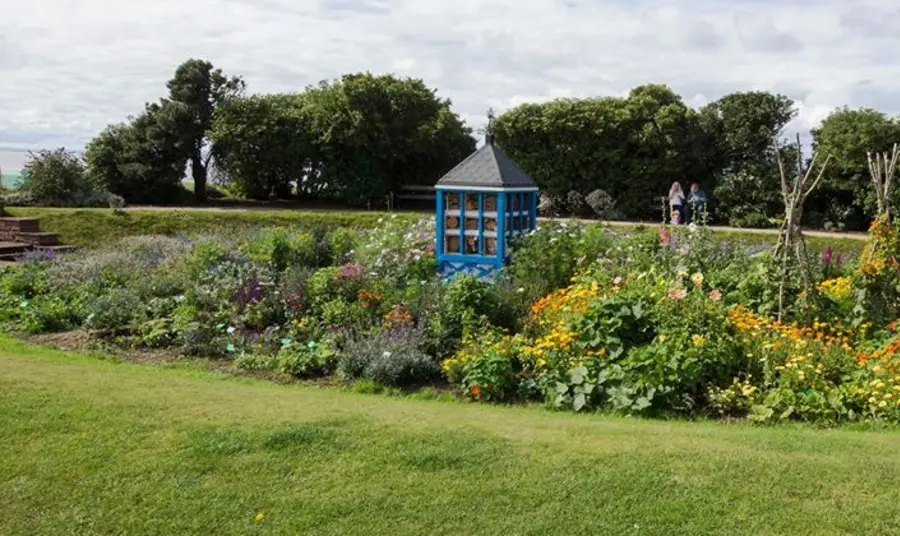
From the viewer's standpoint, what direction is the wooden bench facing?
toward the camera

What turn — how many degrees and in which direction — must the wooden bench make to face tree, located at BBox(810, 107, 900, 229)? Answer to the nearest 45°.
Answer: approximately 45° to its left

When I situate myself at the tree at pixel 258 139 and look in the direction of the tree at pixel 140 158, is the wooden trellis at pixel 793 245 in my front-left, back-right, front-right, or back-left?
back-left

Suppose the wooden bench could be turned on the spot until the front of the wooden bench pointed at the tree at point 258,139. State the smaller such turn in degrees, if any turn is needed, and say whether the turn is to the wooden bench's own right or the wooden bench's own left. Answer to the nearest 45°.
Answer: approximately 90° to the wooden bench's own right

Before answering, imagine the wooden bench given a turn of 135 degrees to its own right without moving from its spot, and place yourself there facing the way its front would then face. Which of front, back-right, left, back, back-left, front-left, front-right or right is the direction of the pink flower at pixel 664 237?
back-left

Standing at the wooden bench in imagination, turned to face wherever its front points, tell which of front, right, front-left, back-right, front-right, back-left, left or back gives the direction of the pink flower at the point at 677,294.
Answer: front

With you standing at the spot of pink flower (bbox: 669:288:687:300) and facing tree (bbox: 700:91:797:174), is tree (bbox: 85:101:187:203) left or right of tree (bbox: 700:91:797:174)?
left

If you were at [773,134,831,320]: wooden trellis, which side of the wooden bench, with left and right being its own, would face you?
front

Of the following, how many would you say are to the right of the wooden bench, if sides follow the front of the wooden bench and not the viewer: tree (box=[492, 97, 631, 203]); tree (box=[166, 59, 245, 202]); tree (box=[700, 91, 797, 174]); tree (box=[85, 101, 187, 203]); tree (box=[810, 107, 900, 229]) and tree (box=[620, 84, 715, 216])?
2

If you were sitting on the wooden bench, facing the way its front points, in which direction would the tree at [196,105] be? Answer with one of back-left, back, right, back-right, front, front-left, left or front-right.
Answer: right

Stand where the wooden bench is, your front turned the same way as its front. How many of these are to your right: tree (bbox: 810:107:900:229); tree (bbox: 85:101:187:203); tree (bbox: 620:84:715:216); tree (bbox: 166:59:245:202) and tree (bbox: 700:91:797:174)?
2

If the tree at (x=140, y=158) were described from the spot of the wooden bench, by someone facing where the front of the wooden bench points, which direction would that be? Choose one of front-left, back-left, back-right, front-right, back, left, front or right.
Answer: right

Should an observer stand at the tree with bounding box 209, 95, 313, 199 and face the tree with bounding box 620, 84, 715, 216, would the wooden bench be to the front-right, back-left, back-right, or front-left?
front-left

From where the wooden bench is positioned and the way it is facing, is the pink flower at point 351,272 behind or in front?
in front

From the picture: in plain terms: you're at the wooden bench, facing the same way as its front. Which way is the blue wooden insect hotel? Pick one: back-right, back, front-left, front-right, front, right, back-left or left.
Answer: front

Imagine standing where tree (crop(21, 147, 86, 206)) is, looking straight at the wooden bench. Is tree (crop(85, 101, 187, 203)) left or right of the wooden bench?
left
